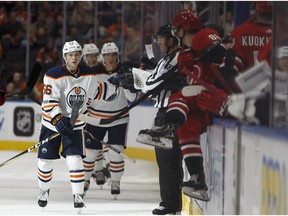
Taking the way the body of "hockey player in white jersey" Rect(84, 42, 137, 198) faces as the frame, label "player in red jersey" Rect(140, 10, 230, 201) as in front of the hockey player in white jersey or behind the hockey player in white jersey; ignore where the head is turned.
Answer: in front

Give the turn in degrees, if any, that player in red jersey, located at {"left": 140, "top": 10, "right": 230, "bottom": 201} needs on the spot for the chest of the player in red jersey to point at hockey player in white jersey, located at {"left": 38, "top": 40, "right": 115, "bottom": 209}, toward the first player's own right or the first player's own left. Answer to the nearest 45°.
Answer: approximately 45° to the first player's own right

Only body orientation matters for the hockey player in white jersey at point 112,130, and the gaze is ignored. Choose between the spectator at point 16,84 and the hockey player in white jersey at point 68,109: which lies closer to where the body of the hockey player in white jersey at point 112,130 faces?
the hockey player in white jersey

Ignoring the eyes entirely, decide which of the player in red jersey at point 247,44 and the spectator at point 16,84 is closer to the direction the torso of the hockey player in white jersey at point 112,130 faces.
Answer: the player in red jersey

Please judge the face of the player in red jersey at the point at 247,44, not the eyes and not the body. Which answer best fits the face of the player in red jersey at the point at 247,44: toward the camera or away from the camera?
away from the camera

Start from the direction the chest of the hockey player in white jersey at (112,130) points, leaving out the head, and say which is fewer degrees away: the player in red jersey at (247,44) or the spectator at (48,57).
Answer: the player in red jersey

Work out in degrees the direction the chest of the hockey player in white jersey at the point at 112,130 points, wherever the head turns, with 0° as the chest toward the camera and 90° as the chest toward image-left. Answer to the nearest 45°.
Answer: approximately 0°

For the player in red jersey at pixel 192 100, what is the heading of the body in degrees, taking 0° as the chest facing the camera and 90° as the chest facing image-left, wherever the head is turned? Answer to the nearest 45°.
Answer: approximately 90°

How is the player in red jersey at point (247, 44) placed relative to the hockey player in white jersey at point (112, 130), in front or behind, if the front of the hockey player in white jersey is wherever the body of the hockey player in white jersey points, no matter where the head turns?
in front

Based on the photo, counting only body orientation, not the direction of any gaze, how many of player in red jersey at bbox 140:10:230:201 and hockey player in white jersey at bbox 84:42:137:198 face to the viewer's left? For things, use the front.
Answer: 1
